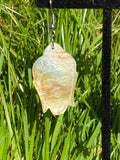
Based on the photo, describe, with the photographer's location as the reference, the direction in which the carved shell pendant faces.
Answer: facing the viewer
